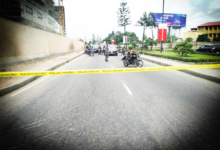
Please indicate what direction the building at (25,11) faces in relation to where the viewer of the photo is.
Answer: facing the viewer and to the right of the viewer

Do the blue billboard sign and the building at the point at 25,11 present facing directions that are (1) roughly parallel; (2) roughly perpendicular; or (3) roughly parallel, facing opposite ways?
roughly perpendicular

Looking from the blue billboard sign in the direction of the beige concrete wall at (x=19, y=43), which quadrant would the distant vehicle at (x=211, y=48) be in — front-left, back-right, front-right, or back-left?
front-left

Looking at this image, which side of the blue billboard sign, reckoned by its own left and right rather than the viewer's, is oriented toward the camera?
front

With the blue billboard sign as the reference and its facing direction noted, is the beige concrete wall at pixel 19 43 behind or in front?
in front

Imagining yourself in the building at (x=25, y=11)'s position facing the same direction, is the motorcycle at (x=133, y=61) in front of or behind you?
in front

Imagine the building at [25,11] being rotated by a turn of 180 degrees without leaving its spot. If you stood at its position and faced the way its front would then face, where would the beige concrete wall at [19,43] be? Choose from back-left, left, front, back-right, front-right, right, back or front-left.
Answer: back-left

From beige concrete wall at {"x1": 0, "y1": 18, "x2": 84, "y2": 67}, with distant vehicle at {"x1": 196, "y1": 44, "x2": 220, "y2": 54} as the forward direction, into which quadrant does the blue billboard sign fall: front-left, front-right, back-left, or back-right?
front-left

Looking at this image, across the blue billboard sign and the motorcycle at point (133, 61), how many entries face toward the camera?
1

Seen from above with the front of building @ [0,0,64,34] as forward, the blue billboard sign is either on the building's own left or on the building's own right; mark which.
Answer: on the building's own left
